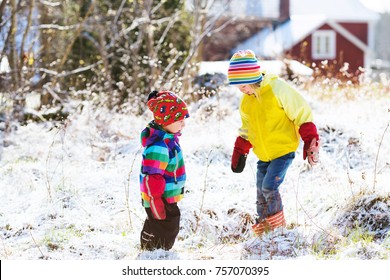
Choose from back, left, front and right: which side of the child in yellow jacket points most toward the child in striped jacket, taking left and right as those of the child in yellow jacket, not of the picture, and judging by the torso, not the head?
front

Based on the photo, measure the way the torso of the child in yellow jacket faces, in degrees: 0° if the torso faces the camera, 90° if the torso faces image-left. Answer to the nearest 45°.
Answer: approximately 45°

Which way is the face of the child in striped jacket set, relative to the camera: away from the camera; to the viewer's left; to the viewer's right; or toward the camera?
to the viewer's right

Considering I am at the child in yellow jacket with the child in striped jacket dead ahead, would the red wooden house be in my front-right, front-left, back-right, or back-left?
back-right

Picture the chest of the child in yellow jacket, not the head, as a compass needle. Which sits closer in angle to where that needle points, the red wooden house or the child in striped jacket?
the child in striped jacket

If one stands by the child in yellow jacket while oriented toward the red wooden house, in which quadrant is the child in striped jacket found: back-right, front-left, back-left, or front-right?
back-left

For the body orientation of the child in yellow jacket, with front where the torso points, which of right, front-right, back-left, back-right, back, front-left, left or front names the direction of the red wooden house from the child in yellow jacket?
back-right
